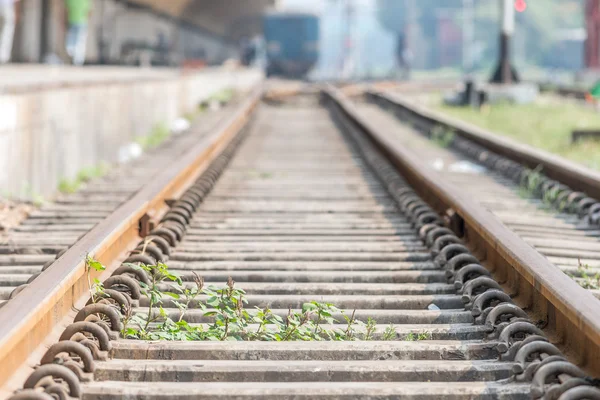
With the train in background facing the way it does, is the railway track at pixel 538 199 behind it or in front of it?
in front

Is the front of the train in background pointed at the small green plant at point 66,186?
yes

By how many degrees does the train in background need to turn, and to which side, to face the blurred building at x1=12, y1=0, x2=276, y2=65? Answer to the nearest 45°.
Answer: approximately 45° to its right

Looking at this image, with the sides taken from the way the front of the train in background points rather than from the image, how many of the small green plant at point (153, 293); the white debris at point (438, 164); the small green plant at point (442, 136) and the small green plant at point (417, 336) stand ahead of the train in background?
4

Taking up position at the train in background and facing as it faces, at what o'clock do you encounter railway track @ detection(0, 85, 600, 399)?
The railway track is roughly at 12 o'clock from the train in background.

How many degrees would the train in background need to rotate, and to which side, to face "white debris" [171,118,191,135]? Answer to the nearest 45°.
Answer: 0° — it already faces it

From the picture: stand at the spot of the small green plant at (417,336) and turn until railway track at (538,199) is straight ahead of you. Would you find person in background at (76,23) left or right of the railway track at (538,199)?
left

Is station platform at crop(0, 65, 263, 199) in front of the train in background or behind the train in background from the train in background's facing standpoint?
in front

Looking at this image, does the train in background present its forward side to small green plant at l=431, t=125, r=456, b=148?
yes

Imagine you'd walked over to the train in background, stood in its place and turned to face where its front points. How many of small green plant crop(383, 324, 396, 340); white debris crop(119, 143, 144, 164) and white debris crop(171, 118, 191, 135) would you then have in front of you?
3

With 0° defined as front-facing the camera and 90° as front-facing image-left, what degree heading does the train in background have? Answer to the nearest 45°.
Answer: approximately 0°

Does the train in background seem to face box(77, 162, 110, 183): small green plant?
yes
